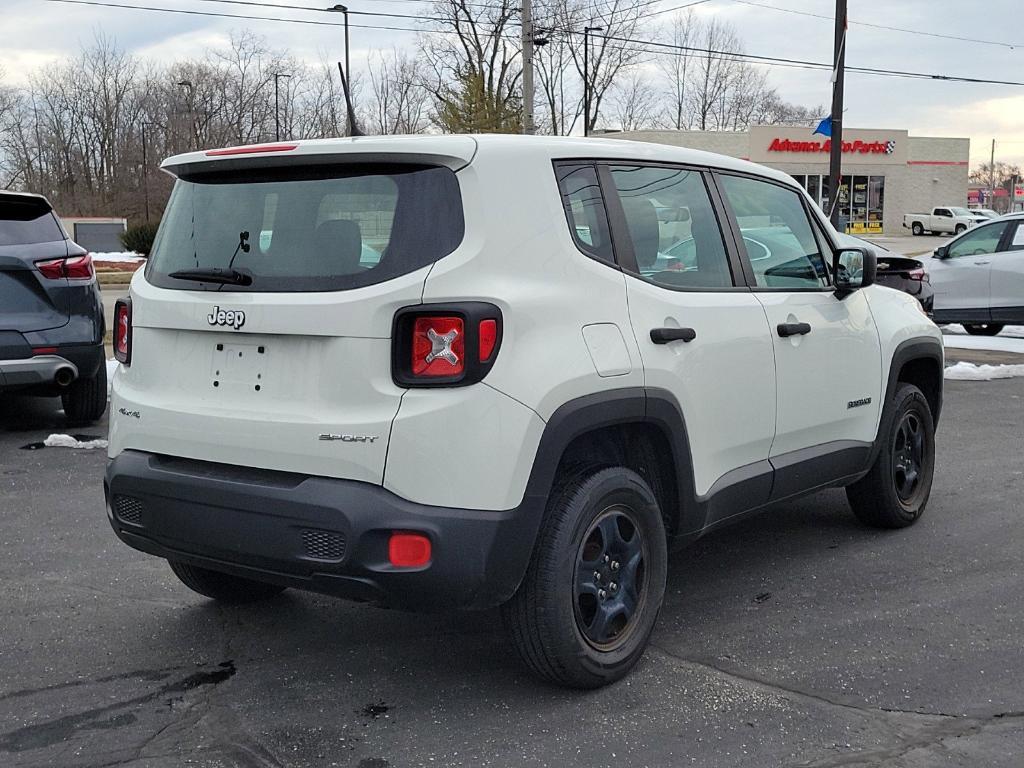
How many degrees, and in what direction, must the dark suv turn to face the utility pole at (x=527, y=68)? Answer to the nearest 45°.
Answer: approximately 45° to its right

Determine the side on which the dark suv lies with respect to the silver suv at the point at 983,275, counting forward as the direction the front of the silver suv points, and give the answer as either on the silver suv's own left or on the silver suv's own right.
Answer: on the silver suv's own left

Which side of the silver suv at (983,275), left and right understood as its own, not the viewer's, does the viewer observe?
left

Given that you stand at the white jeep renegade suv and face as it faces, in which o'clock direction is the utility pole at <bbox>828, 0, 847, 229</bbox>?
The utility pole is roughly at 11 o'clock from the white jeep renegade suv.

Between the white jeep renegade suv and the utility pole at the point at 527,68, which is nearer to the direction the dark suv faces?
the utility pole

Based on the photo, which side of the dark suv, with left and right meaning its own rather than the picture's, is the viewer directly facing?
back

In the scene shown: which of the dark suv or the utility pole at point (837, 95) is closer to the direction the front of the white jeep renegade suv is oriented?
the utility pole

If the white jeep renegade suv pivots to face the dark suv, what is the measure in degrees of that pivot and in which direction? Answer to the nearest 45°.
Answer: approximately 90° to its left

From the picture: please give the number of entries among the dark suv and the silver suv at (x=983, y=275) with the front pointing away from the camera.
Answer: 1

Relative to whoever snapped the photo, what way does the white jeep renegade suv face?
facing away from the viewer and to the right of the viewer
